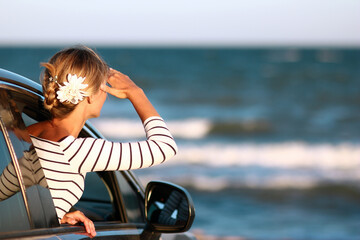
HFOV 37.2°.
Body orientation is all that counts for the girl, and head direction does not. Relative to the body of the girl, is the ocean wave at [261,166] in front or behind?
in front

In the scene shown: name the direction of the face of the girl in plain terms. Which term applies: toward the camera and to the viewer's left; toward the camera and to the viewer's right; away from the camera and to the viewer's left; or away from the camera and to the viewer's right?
away from the camera and to the viewer's right

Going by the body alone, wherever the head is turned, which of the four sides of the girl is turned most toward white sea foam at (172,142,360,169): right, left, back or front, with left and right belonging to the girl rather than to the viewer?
front

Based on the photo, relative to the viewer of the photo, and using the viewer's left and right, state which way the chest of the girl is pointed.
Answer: facing away from the viewer and to the right of the viewer

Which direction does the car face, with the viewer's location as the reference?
facing away from the viewer and to the right of the viewer

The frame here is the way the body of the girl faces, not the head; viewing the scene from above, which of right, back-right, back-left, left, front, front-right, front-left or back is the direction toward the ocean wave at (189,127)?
front-left
